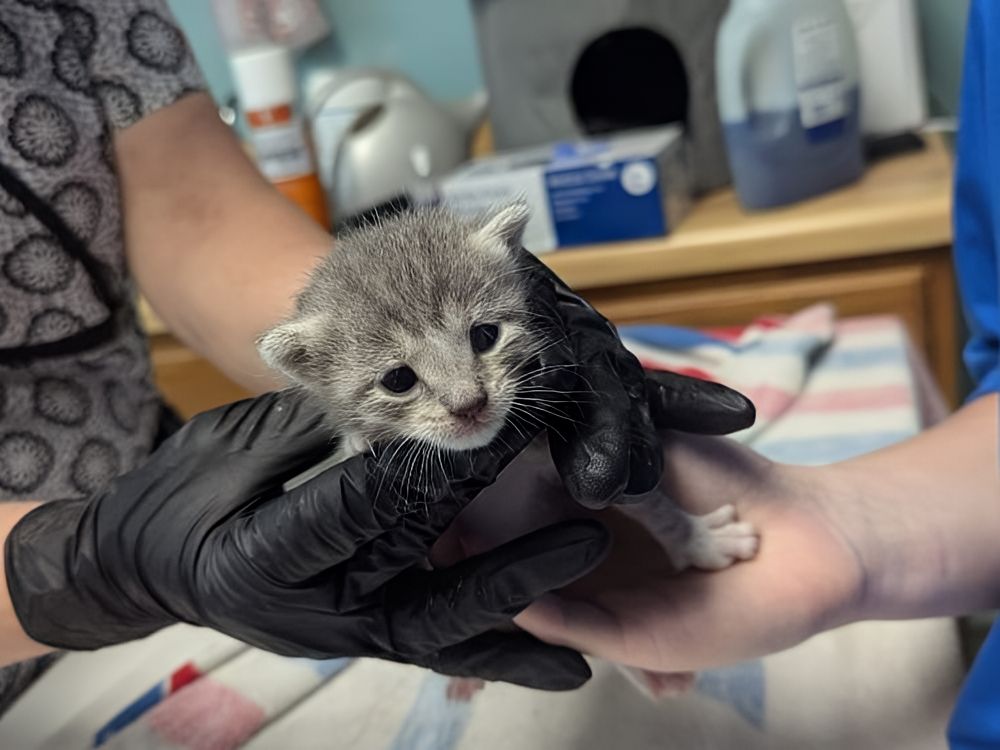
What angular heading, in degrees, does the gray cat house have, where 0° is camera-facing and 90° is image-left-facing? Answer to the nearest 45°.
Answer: approximately 0°

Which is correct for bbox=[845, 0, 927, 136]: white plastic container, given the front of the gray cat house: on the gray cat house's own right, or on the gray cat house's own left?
on the gray cat house's own left

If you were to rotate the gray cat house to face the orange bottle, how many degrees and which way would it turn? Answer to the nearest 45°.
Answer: approximately 90° to its right

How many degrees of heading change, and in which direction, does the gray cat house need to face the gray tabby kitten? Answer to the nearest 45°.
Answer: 0° — it already faces it

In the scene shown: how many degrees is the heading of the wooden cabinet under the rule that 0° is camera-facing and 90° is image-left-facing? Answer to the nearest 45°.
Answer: approximately 0°

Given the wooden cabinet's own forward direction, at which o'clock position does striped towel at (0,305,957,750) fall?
The striped towel is roughly at 1 o'clock from the wooden cabinet.
